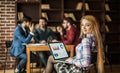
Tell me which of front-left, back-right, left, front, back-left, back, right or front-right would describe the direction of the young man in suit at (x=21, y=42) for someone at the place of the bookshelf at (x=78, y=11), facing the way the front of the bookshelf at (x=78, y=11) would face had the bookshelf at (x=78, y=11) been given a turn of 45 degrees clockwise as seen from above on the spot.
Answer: front

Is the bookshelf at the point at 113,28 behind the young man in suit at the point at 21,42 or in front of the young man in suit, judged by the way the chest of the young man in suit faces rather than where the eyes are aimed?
in front

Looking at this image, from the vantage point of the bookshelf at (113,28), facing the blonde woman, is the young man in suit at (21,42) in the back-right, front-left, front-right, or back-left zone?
front-right

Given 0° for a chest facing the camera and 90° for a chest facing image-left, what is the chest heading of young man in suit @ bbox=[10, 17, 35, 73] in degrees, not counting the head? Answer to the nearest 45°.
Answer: approximately 270°

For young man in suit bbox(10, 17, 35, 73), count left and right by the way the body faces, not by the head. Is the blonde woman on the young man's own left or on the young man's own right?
on the young man's own right

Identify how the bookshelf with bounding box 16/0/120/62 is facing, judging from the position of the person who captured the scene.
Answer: facing the viewer
